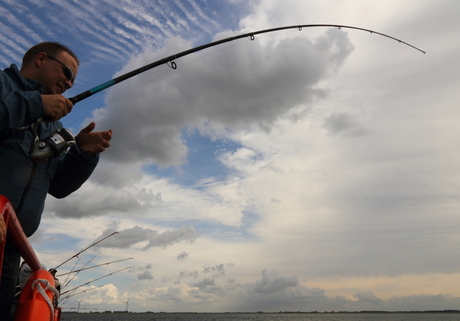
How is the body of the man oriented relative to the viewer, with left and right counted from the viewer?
facing the viewer and to the right of the viewer
